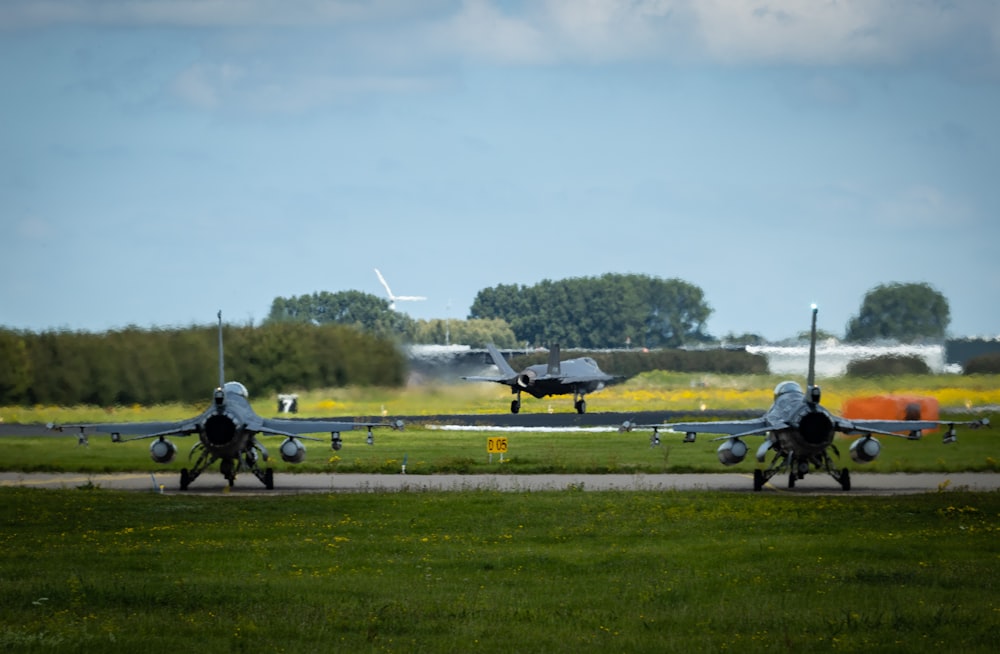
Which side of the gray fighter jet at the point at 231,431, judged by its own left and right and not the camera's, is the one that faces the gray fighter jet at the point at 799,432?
right

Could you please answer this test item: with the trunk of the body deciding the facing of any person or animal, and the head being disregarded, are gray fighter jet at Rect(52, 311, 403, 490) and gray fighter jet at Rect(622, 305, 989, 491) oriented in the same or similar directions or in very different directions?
same or similar directions

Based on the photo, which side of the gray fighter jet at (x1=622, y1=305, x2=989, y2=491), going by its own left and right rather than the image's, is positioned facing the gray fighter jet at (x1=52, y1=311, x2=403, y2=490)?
left

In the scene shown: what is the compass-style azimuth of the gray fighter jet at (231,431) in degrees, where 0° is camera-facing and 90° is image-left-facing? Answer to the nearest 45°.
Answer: approximately 180°

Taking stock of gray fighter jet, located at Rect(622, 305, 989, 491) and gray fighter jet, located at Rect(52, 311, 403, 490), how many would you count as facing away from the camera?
2

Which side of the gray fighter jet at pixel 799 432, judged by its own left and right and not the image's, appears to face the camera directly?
back
